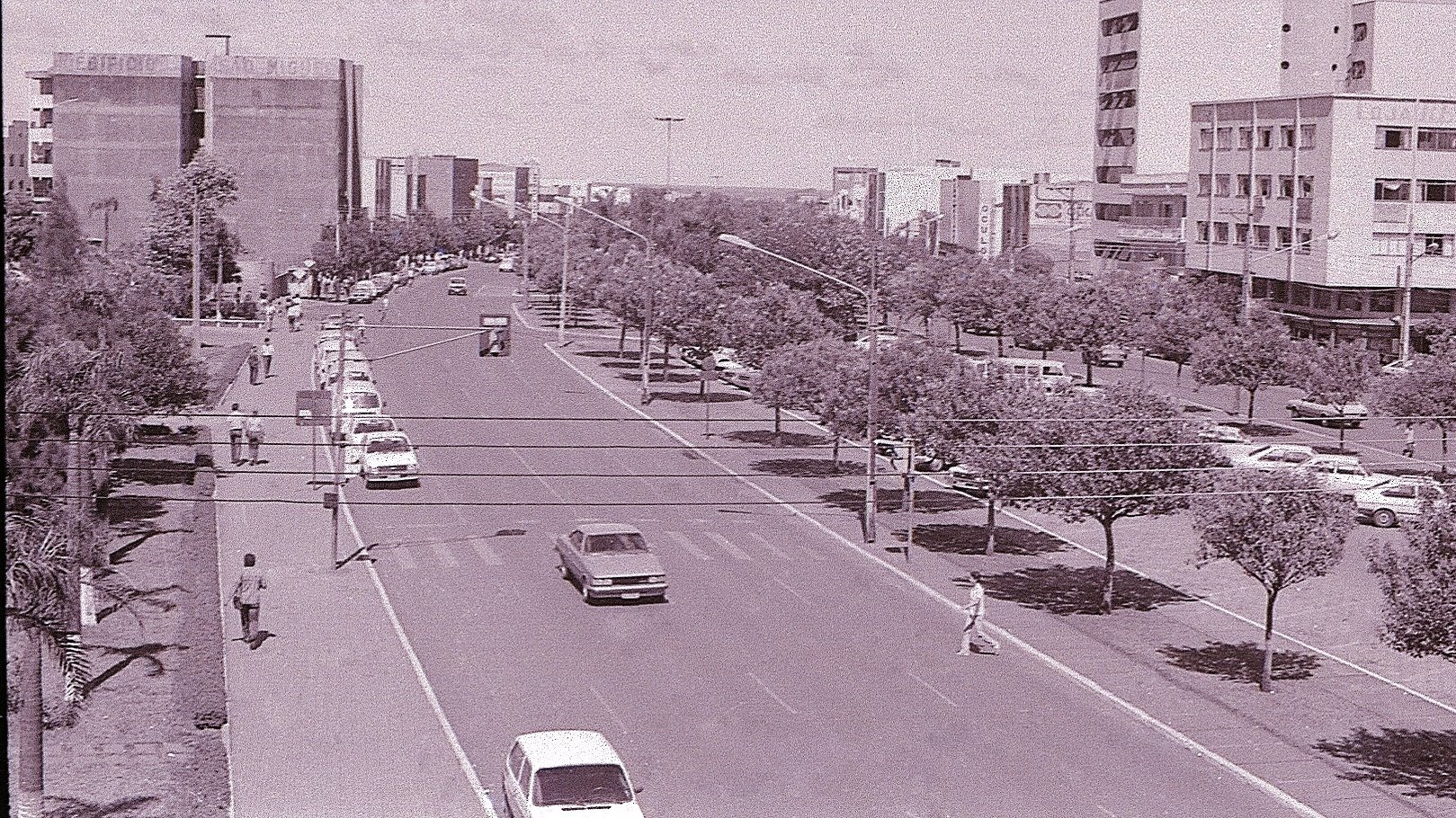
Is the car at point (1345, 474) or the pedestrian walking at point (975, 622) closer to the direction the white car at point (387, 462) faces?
the pedestrian walking

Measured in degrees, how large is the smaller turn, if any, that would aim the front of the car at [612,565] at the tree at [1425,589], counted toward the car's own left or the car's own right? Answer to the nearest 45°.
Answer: approximately 45° to the car's own left

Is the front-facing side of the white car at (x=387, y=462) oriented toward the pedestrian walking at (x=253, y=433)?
no

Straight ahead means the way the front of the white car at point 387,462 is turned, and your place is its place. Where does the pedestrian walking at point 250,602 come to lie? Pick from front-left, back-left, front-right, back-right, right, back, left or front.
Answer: front

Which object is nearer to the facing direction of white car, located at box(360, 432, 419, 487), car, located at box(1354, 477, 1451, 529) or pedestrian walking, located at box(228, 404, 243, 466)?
the car

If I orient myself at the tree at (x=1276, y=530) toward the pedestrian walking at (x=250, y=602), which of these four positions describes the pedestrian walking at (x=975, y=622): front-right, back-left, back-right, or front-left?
front-right

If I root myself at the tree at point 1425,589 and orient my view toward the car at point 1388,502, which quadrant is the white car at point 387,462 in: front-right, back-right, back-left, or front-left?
front-left

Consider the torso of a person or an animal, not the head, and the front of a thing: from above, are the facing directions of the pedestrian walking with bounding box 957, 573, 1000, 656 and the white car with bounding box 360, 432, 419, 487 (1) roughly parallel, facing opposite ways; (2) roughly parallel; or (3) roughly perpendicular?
roughly perpendicular

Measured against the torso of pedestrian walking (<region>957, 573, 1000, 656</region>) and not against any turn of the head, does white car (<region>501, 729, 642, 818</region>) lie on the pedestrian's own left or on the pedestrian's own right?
on the pedestrian's own left

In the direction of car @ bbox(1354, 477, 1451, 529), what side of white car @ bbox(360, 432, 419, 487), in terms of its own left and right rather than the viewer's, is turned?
left

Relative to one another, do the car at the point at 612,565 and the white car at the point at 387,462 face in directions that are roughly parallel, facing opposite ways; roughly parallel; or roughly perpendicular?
roughly parallel

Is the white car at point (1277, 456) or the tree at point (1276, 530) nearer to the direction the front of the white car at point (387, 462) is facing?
the tree

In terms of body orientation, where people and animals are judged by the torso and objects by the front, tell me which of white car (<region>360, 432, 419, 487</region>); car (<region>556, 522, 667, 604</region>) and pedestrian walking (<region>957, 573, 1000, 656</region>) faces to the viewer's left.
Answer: the pedestrian walking

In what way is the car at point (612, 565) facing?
toward the camera

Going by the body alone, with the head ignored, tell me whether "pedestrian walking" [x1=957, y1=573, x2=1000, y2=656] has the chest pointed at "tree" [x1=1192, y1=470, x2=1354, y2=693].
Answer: no

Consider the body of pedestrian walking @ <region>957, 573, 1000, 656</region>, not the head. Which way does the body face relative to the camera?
to the viewer's left

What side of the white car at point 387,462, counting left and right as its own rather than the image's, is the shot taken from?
front
